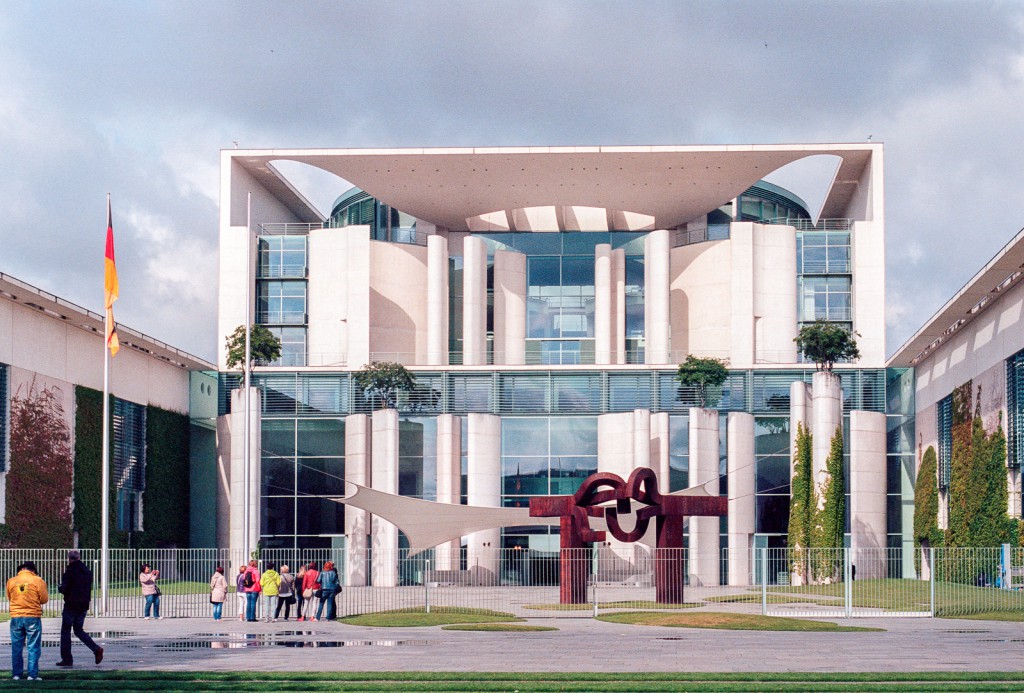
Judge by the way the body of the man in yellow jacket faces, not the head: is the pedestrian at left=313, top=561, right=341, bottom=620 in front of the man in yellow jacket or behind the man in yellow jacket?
in front

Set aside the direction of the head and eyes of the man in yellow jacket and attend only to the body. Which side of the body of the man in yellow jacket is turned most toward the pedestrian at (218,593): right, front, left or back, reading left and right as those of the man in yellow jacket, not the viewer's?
front

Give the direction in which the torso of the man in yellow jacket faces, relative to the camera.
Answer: away from the camera

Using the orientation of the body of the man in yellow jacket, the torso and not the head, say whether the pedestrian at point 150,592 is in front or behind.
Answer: in front

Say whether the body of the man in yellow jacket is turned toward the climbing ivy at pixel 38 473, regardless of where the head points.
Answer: yes

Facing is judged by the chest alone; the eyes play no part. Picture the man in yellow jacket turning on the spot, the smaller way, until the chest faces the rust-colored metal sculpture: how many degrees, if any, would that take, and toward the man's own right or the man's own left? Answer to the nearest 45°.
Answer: approximately 45° to the man's own right
